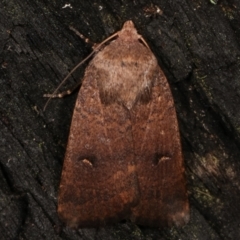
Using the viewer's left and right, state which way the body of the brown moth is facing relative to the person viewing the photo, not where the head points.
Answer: facing away from the viewer
